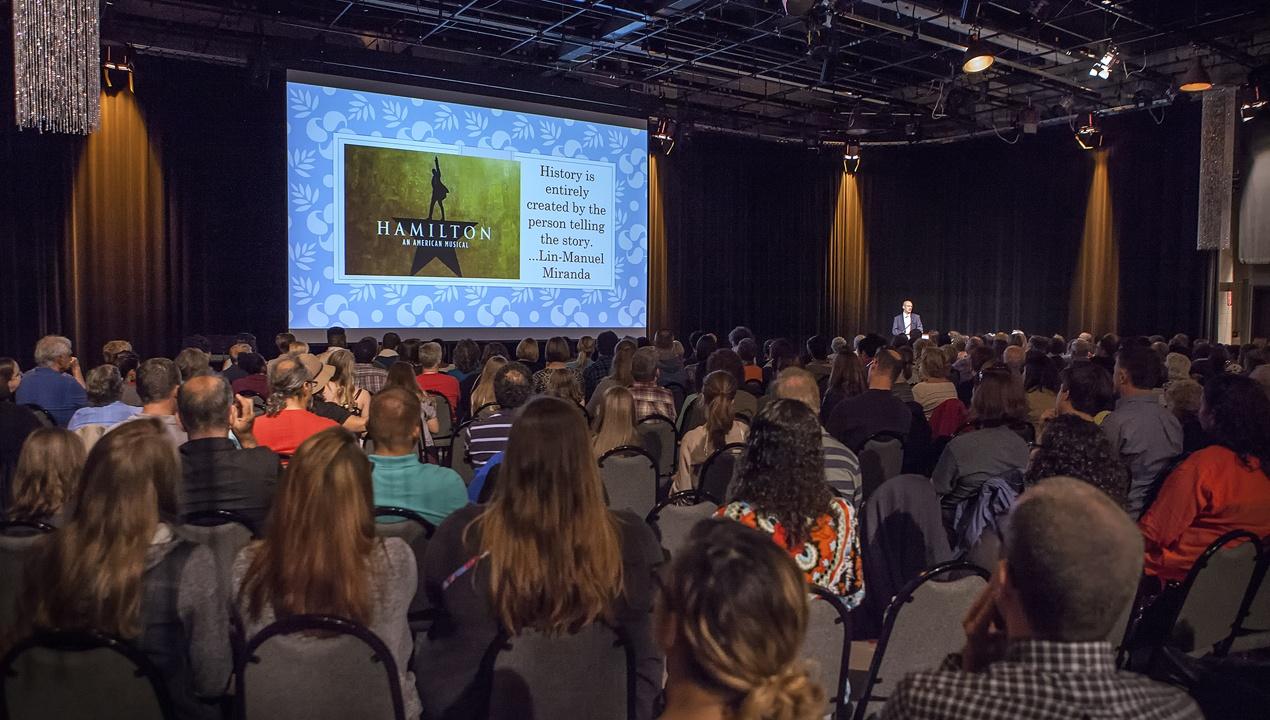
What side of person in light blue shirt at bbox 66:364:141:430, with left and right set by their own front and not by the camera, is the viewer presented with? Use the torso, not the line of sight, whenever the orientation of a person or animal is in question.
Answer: back

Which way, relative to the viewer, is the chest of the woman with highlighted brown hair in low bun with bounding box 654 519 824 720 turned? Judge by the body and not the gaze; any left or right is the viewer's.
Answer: facing away from the viewer and to the left of the viewer

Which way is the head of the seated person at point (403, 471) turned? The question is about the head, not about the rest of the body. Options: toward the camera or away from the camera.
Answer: away from the camera

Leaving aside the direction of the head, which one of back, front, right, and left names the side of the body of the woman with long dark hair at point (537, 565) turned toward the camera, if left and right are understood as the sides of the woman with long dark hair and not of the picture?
back

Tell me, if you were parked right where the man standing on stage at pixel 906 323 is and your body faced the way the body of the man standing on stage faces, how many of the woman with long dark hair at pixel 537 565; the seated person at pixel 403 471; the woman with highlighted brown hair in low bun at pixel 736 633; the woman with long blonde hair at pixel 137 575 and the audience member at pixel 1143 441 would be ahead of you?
5

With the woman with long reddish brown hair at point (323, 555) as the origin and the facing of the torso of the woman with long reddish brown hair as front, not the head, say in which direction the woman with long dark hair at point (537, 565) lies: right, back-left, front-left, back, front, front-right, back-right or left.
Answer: right

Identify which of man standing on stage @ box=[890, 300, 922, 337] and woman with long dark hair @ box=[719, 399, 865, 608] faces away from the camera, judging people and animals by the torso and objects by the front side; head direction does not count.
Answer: the woman with long dark hair

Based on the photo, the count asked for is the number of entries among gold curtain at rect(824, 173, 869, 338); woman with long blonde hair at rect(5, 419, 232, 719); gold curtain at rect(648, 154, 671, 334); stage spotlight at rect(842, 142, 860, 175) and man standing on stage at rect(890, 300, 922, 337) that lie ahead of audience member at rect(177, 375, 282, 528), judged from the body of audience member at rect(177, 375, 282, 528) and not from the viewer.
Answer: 4

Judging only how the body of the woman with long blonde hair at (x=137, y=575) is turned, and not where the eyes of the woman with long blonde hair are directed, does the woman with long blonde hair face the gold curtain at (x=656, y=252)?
yes

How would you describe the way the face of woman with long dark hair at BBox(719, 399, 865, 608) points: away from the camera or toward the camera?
away from the camera

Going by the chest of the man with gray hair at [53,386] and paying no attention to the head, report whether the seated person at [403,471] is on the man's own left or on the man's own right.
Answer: on the man's own right

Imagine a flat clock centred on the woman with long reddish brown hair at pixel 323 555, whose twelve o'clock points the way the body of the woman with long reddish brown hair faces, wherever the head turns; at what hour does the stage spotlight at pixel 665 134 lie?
The stage spotlight is roughly at 1 o'clock from the woman with long reddish brown hair.

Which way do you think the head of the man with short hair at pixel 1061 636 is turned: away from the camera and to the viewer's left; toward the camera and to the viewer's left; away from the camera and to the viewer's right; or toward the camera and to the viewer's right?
away from the camera and to the viewer's left

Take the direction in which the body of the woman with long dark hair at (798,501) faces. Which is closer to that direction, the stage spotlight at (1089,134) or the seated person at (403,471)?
the stage spotlight

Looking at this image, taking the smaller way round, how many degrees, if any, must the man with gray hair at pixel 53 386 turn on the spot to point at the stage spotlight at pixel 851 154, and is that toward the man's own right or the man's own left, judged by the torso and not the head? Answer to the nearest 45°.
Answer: approximately 45° to the man's own right

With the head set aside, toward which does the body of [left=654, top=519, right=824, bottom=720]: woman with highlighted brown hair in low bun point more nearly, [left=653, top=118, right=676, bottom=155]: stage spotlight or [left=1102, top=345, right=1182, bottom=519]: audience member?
the stage spotlight

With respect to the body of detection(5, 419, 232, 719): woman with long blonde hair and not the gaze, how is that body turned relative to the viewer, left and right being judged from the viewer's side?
facing away from the viewer and to the right of the viewer

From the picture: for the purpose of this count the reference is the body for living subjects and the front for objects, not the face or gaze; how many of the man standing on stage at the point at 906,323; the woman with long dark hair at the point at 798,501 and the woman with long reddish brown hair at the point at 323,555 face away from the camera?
2

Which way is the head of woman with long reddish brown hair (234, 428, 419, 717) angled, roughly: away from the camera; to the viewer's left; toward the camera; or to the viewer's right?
away from the camera
